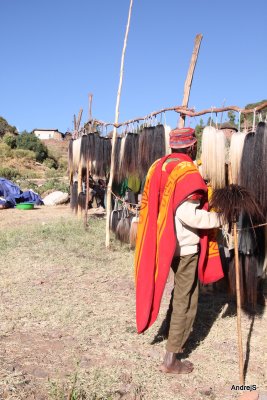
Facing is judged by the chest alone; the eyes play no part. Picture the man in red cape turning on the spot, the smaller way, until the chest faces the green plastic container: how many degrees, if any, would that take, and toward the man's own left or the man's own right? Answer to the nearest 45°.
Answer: approximately 90° to the man's own left

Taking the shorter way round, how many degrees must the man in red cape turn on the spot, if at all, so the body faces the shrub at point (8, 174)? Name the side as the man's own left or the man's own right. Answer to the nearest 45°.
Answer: approximately 90° to the man's own left

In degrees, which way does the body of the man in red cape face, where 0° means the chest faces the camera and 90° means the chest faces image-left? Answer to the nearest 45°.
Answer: approximately 225°

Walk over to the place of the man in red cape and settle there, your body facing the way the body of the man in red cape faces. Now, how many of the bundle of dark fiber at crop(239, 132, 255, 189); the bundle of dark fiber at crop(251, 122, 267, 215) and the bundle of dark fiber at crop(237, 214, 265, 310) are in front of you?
3

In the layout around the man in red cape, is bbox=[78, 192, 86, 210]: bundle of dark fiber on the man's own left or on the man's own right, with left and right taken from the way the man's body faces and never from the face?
on the man's own left

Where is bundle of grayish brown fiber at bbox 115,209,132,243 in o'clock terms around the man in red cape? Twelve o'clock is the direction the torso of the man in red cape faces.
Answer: The bundle of grayish brown fiber is roughly at 10 o'clock from the man in red cape.

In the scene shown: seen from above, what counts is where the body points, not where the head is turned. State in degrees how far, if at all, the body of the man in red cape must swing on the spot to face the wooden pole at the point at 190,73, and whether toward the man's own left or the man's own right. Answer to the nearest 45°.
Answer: approximately 45° to the man's own left

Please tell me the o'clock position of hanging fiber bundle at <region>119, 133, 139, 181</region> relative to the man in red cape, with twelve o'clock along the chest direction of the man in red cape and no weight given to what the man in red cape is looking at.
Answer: The hanging fiber bundle is roughly at 10 o'clock from the man in red cape.

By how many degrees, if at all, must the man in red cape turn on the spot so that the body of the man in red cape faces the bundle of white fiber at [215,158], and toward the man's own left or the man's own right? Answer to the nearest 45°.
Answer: approximately 45° to the man's own left

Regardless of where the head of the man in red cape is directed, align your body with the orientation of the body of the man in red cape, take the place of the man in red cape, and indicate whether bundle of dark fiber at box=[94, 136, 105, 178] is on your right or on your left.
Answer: on your left

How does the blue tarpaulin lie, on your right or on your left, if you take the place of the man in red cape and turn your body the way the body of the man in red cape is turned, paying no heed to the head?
on your left

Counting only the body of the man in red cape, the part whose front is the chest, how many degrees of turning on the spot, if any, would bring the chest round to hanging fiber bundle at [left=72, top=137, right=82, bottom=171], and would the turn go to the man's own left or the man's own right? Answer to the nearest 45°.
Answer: approximately 45° to the man's own left
